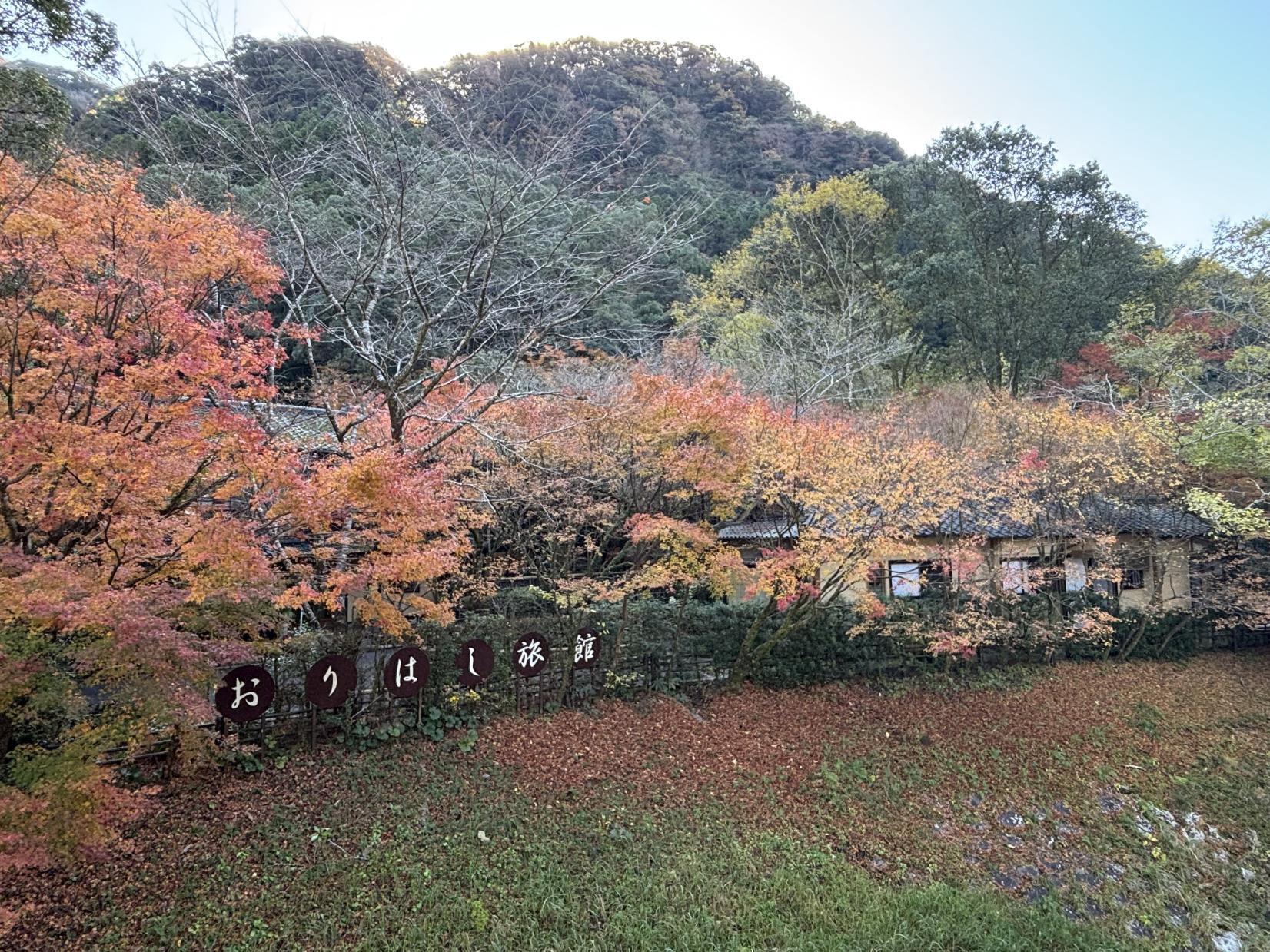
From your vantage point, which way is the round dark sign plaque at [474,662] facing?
toward the camera

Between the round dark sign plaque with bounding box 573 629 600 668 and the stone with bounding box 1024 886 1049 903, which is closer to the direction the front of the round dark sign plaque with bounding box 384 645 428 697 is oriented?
the stone

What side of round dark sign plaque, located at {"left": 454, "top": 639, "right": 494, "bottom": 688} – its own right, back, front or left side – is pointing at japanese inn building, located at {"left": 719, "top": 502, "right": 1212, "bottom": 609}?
left

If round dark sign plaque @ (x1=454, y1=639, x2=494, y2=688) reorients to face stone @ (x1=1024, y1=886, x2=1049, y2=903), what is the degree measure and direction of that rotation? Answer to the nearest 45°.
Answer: approximately 45° to its left

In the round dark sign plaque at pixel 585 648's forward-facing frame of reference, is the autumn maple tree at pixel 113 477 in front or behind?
in front

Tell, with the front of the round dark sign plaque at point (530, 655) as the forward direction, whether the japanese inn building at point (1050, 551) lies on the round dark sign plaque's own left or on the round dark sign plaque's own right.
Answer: on the round dark sign plaque's own left

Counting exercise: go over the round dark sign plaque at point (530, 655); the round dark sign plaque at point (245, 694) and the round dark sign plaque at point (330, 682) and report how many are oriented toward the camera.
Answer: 3

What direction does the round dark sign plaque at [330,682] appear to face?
toward the camera

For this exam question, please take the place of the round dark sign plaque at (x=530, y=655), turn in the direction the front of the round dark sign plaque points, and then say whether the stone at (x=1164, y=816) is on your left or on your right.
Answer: on your left

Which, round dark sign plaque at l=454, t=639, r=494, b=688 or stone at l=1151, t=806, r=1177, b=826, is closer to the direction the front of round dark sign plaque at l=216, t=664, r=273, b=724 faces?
the stone

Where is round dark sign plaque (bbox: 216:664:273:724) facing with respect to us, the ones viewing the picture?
facing the viewer

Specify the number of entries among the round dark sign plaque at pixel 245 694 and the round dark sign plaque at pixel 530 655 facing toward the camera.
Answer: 2
